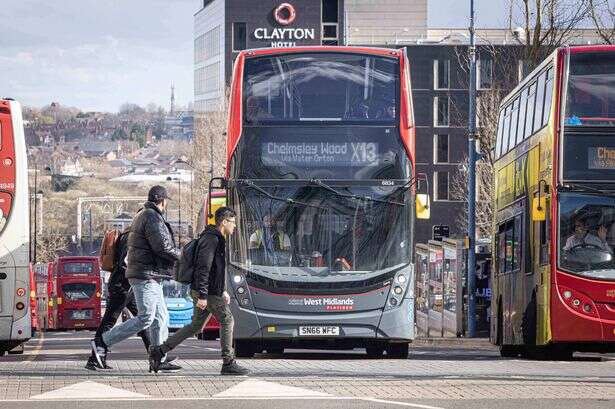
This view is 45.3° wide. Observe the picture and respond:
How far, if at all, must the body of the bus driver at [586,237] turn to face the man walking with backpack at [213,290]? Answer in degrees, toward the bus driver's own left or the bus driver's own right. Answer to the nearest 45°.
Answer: approximately 45° to the bus driver's own right

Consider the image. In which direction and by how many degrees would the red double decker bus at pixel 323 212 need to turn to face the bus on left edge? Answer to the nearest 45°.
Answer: approximately 90° to its right

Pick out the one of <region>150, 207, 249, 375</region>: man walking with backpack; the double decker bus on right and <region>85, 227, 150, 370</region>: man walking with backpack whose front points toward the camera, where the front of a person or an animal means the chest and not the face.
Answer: the double decker bus on right
